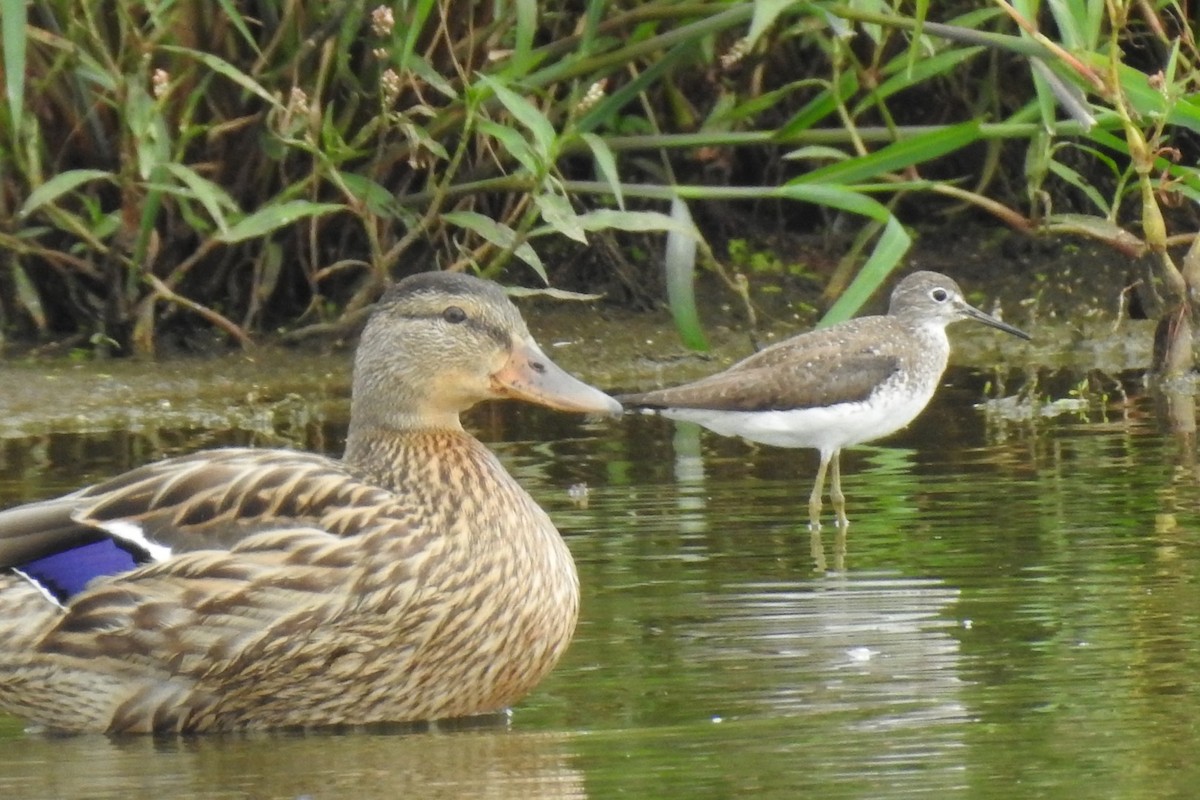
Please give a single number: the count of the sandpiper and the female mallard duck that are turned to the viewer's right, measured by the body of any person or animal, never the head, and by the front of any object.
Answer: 2

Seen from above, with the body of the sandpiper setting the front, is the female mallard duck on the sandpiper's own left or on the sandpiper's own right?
on the sandpiper's own right

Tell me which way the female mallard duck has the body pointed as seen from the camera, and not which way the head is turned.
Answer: to the viewer's right

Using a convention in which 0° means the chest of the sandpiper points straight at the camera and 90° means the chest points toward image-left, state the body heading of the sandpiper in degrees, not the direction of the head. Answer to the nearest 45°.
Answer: approximately 270°

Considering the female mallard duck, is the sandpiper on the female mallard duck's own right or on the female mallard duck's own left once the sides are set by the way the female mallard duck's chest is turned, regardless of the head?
on the female mallard duck's own left
